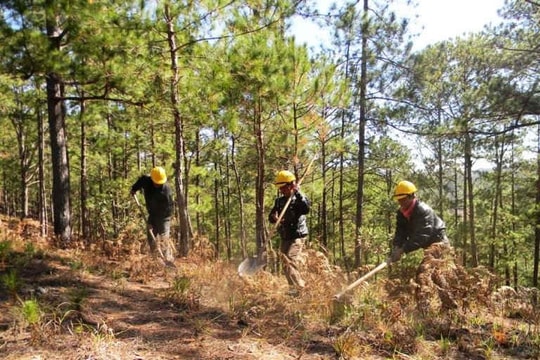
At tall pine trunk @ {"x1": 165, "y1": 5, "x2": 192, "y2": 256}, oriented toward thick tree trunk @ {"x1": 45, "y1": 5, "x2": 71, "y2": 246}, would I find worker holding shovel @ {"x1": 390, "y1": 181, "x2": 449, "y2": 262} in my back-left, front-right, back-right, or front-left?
back-left

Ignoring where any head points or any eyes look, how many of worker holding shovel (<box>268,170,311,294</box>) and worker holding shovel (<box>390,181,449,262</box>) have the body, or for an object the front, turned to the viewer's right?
0

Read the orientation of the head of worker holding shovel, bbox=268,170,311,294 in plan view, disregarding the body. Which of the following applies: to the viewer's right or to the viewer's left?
to the viewer's left

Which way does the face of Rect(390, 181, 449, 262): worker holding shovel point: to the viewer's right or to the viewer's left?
to the viewer's left

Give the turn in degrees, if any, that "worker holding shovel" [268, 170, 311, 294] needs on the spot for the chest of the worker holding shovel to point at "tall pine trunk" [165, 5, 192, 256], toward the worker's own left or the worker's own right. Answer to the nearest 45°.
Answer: approximately 90° to the worker's own right

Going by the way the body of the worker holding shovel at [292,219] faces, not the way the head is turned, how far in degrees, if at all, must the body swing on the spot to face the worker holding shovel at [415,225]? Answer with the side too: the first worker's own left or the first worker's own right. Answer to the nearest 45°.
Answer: approximately 90° to the first worker's own left

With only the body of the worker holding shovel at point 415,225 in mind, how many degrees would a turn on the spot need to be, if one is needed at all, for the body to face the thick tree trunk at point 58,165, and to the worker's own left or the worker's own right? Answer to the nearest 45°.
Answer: approximately 45° to the worker's own right

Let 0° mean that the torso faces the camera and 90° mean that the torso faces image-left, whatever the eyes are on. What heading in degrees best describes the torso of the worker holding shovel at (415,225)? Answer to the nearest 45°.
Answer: approximately 45°

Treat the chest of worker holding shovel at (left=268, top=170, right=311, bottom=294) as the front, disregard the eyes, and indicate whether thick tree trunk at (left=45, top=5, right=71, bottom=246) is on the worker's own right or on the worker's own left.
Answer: on the worker's own right
